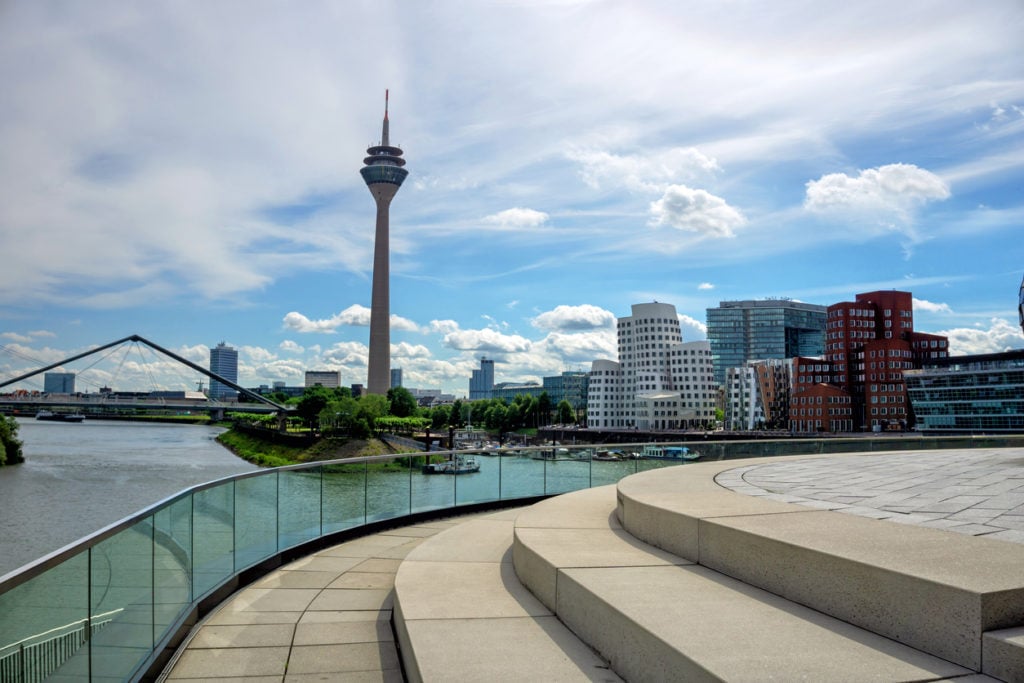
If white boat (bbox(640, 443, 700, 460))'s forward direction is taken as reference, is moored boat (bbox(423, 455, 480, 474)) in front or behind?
behind

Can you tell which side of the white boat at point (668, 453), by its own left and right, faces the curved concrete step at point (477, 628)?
right

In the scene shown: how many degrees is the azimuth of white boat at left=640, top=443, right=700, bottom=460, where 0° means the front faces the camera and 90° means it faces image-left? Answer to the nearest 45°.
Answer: approximately 270°

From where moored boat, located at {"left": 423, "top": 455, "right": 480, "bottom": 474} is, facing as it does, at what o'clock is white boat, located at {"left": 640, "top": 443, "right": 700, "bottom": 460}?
The white boat is roughly at 11 o'clock from the moored boat.

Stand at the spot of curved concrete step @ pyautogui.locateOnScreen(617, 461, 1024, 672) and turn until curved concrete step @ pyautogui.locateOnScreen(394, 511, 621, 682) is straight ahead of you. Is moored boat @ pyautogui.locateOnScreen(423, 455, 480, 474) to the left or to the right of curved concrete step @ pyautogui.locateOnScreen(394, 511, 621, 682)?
right

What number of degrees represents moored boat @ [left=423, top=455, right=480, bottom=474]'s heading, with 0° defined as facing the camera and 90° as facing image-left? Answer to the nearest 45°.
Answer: approximately 270°

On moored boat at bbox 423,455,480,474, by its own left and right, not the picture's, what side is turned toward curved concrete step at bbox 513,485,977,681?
right

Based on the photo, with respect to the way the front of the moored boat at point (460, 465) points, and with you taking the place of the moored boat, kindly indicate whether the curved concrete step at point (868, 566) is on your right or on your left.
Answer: on your left
